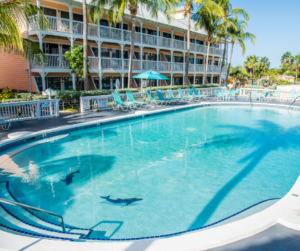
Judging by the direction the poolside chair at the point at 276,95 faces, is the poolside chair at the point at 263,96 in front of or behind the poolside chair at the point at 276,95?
in front

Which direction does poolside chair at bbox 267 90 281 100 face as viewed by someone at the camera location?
facing to the left of the viewer

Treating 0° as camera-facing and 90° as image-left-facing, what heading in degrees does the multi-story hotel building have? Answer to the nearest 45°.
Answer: approximately 315°

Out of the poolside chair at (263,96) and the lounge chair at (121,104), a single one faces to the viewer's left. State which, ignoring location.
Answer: the poolside chair

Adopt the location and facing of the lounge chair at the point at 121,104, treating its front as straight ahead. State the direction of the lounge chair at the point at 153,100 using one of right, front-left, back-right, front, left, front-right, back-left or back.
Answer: left
